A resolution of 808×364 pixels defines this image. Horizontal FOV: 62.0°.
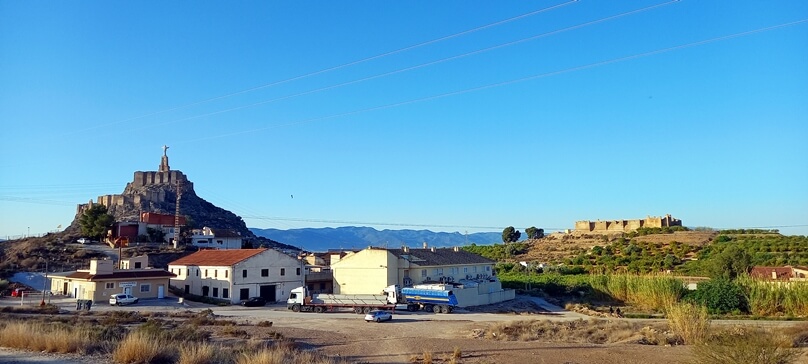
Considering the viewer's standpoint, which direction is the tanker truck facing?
facing to the left of the viewer
